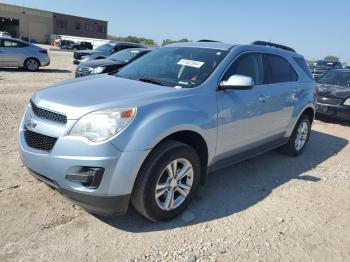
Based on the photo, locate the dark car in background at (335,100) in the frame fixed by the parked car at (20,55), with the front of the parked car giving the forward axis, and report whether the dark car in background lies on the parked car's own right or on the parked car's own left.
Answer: on the parked car's own left

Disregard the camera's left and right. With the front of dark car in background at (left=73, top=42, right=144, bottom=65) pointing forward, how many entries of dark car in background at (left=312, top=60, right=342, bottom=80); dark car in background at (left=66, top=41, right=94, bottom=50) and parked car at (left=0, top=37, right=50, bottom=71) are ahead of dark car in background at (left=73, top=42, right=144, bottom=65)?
1

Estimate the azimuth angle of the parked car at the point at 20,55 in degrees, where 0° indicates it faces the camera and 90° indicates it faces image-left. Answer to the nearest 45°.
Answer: approximately 90°

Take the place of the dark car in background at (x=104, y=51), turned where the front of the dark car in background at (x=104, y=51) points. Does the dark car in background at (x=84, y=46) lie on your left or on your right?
on your right

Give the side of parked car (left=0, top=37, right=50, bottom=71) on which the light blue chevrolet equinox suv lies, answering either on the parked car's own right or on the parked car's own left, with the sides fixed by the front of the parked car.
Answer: on the parked car's own left

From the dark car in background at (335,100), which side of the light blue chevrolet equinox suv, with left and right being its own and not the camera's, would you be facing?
back

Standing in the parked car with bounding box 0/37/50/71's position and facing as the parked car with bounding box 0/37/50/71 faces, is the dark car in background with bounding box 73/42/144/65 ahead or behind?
behind

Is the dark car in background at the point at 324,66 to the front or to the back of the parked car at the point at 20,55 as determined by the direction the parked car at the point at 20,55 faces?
to the back

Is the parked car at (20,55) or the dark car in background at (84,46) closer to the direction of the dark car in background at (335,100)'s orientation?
the parked car
